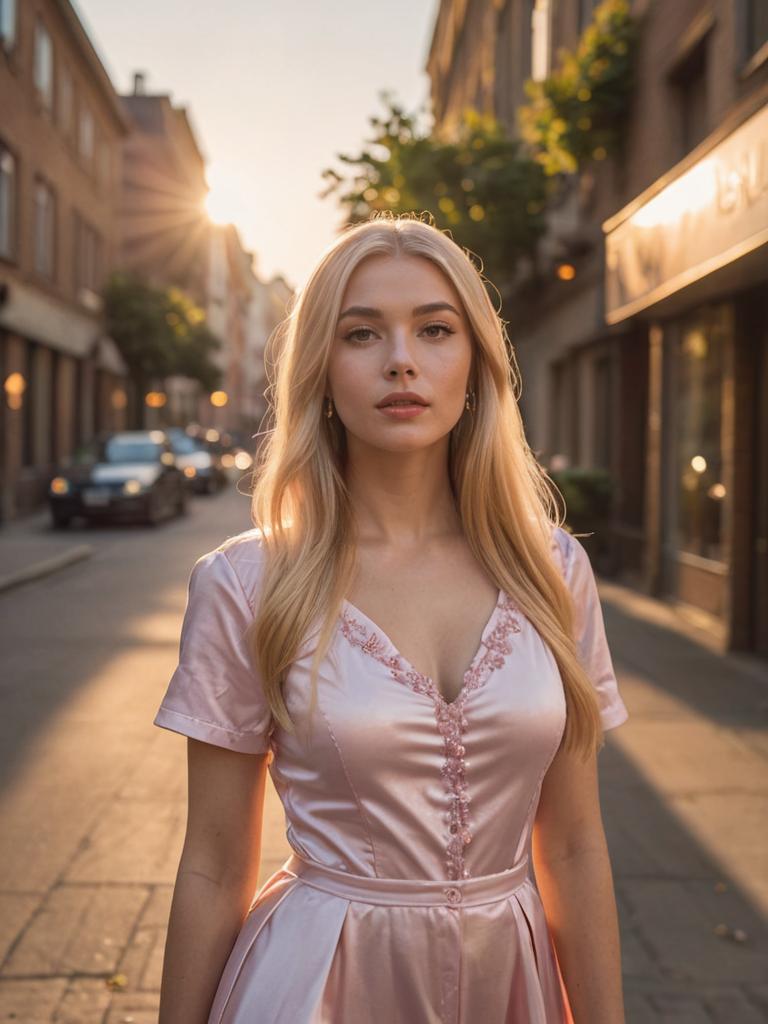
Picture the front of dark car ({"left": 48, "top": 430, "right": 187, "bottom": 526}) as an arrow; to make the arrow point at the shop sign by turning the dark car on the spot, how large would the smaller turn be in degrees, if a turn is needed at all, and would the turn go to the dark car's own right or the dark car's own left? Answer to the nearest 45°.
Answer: approximately 45° to the dark car's own left

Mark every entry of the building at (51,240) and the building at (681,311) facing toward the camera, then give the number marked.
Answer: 0

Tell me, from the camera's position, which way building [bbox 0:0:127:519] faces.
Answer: facing to the right of the viewer

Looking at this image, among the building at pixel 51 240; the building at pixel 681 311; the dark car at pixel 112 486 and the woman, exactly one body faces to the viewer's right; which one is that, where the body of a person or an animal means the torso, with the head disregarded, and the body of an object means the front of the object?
the building at pixel 51 240

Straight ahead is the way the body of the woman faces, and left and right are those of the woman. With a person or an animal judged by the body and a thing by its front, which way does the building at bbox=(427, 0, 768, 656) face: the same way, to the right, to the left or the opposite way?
to the right

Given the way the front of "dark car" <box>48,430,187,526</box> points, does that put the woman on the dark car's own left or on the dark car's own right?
on the dark car's own left

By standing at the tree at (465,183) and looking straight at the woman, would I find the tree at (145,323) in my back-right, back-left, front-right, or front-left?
back-right

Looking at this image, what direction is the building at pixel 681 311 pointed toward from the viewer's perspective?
to the viewer's left

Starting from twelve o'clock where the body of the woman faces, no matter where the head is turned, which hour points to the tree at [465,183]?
The tree is roughly at 6 o'clock from the woman.

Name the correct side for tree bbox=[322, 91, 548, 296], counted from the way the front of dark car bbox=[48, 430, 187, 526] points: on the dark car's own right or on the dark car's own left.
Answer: on the dark car's own left

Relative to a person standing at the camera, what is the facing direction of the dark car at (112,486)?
facing the viewer and to the left of the viewer
